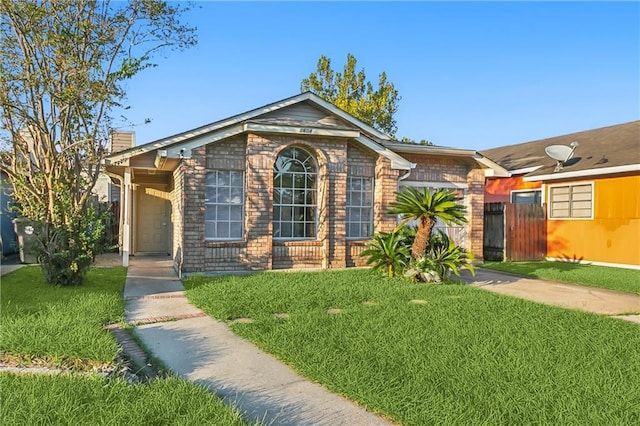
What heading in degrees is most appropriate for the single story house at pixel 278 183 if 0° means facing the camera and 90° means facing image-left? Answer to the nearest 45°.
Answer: approximately 0°

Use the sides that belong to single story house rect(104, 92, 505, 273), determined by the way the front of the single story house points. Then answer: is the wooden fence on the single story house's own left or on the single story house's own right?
on the single story house's own left

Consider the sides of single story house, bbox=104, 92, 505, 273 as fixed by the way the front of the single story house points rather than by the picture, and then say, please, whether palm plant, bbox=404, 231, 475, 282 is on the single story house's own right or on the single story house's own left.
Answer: on the single story house's own left

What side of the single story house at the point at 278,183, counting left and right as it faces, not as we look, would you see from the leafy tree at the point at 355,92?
back

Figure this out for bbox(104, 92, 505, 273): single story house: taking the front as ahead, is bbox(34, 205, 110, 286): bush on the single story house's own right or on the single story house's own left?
on the single story house's own right

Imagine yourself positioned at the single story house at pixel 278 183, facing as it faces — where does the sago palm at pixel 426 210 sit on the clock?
The sago palm is roughly at 10 o'clock from the single story house.

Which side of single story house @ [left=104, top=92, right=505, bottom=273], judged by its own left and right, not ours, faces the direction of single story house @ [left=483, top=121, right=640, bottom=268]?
left

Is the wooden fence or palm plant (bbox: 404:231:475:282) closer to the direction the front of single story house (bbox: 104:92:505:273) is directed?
the palm plant
